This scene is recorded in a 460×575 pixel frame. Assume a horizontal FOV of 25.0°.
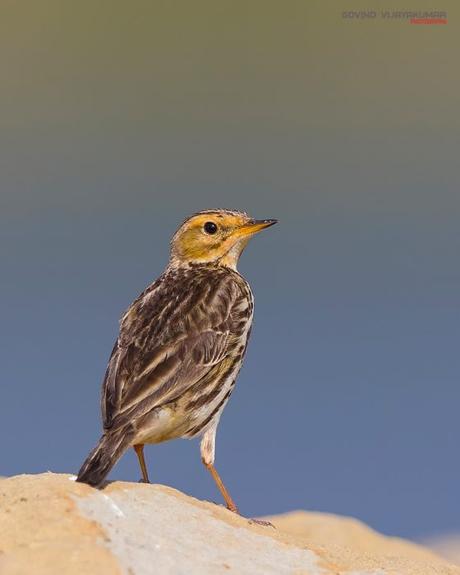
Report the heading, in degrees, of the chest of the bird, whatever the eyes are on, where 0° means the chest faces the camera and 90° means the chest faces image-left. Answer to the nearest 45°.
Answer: approximately 225°
